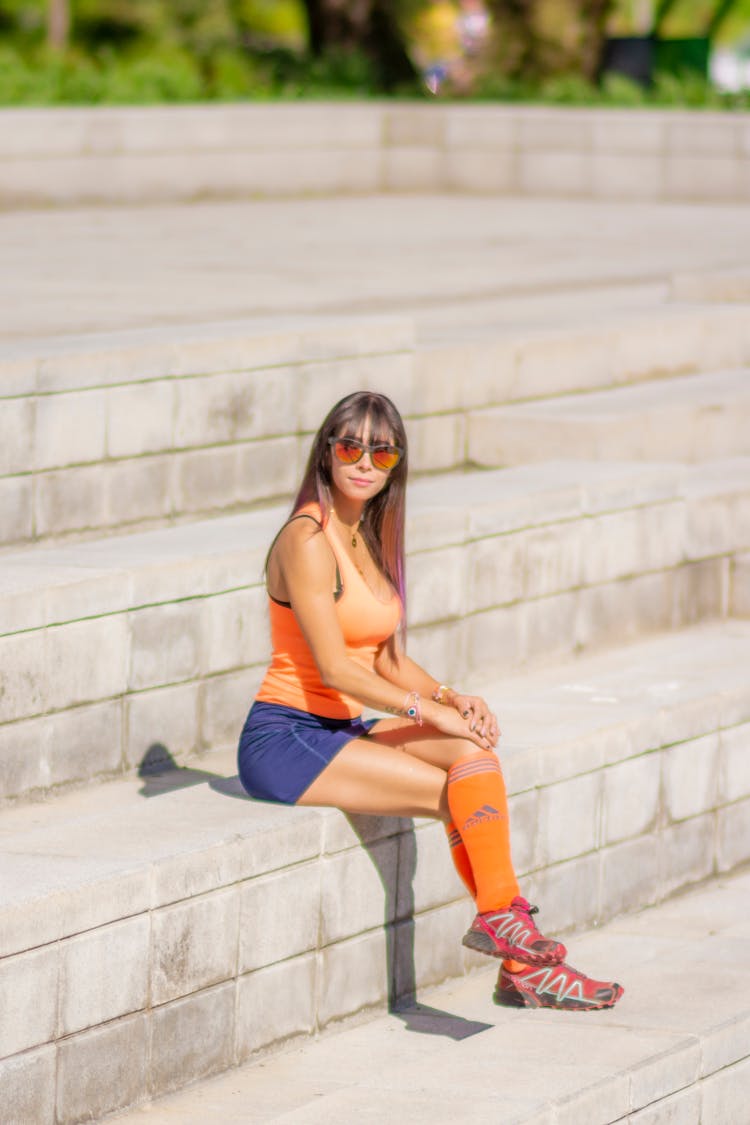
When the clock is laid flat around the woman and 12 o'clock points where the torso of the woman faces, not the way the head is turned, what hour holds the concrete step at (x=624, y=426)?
The concrete step is roughly at 8 o'clock from the woman.

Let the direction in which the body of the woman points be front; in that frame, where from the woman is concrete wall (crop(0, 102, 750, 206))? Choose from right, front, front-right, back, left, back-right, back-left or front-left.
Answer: back-left

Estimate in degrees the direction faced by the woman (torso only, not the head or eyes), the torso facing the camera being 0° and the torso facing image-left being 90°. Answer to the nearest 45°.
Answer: approximately 315°

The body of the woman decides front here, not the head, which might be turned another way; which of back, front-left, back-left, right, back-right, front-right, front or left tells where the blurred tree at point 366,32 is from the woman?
back-left
